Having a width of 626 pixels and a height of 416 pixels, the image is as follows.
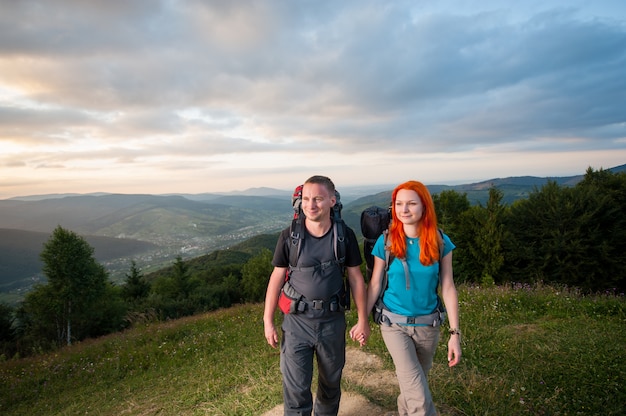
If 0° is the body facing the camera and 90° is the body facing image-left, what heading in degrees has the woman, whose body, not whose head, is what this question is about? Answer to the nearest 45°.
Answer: approximately 0°

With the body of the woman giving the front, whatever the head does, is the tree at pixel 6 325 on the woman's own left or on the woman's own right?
on the woman's own right

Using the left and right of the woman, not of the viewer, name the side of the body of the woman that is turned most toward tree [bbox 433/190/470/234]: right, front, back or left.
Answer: back

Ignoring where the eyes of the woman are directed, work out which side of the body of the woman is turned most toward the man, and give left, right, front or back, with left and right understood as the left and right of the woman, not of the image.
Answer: right

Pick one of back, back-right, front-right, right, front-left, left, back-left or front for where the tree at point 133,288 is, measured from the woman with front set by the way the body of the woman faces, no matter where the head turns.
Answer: back-right

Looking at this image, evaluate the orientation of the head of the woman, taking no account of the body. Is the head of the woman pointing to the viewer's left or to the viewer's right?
to the viewer's left

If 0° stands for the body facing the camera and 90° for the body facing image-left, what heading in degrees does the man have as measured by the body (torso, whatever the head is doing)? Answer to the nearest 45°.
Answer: approximately 0°

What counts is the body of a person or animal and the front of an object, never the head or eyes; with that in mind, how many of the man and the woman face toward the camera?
2

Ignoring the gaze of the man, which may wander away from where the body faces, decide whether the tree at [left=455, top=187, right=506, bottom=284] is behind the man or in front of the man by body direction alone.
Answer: behind
